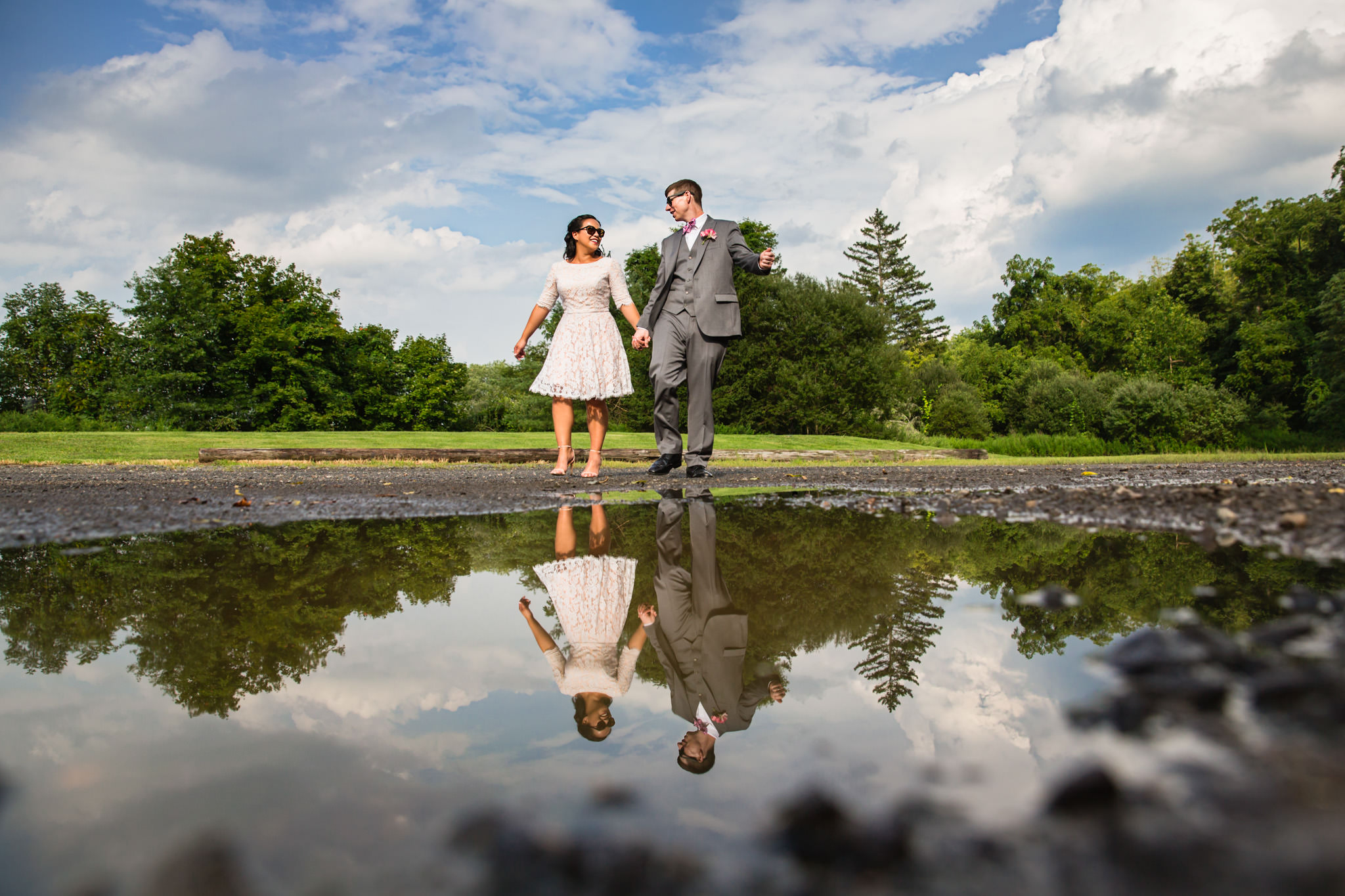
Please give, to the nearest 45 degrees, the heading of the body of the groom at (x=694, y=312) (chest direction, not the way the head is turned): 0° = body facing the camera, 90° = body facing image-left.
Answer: approximately 45°

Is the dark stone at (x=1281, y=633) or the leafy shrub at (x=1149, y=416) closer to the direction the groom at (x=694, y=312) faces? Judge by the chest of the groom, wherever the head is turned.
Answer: the dark stone

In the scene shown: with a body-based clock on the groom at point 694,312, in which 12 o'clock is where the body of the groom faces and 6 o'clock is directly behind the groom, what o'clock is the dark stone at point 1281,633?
The dark stone is roughly at 10 o'clock from the groom.

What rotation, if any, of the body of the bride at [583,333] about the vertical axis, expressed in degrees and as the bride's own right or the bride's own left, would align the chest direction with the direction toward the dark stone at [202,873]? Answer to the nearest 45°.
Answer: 0° — they already face it

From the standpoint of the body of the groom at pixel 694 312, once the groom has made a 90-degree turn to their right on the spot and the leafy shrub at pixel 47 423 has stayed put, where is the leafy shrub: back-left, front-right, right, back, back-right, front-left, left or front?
front

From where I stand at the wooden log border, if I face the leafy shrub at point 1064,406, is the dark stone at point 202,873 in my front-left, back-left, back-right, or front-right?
back-right

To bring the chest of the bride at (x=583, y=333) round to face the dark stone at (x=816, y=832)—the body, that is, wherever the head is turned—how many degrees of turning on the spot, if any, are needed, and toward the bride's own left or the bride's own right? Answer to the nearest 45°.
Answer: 0° — they already face it

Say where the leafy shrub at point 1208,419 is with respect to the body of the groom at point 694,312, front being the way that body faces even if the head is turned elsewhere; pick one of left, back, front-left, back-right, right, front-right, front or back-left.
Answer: back

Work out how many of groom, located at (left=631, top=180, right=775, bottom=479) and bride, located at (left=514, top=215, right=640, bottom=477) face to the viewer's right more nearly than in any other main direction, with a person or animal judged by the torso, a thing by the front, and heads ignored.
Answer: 0

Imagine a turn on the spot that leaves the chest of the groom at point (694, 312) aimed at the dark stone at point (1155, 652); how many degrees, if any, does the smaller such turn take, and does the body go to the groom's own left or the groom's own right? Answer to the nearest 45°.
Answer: approximately 45° to the groom's own left

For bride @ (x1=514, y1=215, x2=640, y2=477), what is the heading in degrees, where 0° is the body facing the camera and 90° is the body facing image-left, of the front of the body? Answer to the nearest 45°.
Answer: approximately 0°

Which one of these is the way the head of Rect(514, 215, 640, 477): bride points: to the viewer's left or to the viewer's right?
to the viewer's right

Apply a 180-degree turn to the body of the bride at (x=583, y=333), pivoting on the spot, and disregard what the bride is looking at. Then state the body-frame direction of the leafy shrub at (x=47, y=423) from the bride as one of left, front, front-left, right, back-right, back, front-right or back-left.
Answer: front-left
